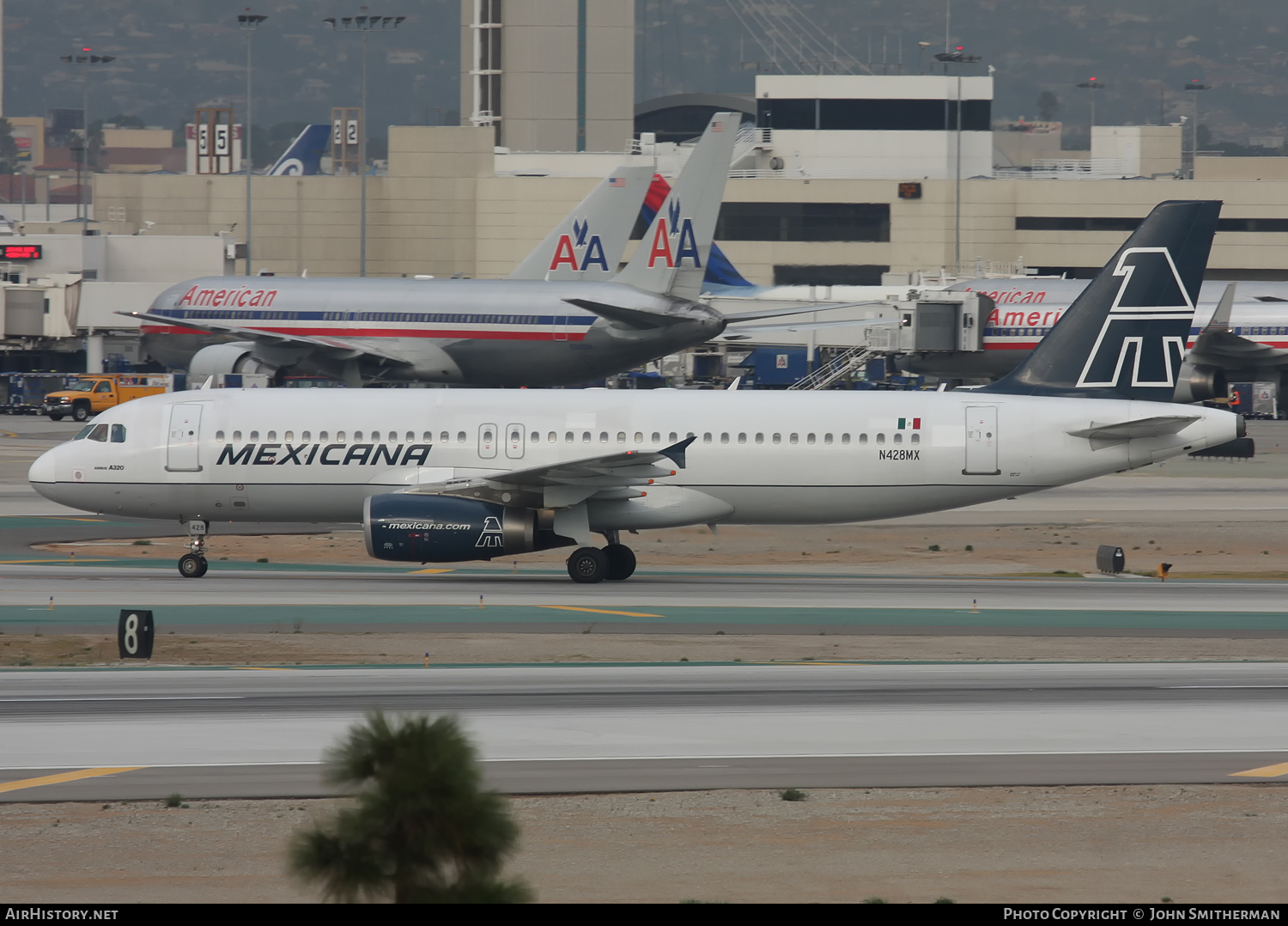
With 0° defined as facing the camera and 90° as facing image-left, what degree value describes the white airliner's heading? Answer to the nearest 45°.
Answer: approximately 90°

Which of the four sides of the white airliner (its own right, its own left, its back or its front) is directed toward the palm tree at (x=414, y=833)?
left

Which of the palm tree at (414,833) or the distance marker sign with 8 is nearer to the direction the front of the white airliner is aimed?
the distance marker sign with 8

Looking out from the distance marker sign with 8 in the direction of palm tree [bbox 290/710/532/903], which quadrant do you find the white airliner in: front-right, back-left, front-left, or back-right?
back-left

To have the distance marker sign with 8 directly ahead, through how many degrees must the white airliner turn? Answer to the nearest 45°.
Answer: approximately 45° to its left
